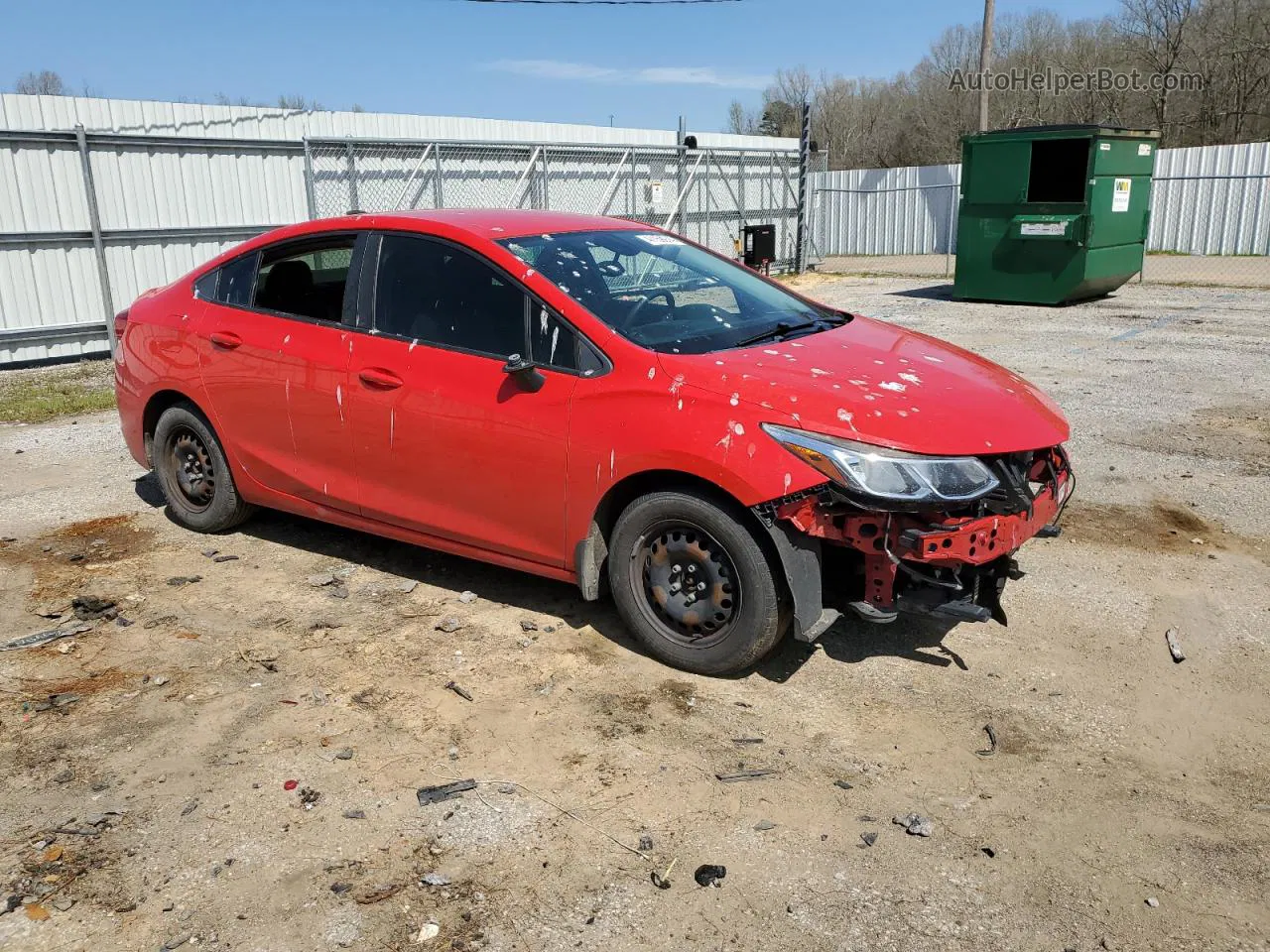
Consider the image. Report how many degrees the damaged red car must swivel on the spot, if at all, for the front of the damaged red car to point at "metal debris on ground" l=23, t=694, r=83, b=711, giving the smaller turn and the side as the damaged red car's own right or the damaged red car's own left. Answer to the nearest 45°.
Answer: approximately 135° to the damaged red car's own right

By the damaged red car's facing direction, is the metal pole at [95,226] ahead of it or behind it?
behind

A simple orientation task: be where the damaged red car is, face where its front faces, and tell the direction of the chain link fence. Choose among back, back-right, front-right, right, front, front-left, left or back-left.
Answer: back-left

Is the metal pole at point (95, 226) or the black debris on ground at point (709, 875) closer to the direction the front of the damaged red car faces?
the black debris on ground

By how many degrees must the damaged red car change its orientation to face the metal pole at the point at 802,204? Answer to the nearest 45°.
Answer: approximately 135° to its left

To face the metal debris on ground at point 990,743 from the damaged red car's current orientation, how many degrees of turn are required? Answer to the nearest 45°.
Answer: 0° — it already faces it

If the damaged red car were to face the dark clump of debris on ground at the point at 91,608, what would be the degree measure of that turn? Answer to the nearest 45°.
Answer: approximately 135° to its right

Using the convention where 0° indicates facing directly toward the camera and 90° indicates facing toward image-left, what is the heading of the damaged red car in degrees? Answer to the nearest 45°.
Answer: approximately 315°

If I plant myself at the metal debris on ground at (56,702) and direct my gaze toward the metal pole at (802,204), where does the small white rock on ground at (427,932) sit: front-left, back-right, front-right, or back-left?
back-right

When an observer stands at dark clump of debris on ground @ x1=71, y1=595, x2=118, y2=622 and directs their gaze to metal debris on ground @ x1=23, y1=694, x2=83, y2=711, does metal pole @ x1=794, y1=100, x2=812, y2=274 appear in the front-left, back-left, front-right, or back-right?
back-left

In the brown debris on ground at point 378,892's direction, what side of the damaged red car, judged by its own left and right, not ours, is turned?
right

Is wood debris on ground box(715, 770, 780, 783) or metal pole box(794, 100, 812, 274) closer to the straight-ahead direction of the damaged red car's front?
the wood debris on ground

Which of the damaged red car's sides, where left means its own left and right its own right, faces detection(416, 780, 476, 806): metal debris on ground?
right

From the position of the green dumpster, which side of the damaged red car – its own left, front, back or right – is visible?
left
